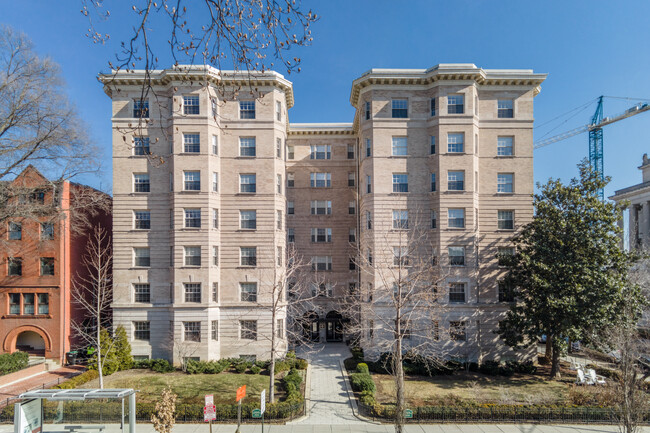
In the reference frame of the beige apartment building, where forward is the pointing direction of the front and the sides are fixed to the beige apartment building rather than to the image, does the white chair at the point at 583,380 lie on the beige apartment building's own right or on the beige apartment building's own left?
on the beige apartment building's own left

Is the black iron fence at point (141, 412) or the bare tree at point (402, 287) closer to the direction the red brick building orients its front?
the black iron fence

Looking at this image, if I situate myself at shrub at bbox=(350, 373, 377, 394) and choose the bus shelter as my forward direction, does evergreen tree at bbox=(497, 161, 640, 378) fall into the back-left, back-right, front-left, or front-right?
back-left

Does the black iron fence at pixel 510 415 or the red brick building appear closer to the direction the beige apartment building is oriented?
the black iron fence

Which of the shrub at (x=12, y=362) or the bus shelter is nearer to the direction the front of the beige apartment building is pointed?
the bus shelter

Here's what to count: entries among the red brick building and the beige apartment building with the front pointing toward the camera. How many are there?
2

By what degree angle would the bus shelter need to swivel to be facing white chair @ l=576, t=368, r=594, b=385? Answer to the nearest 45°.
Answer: approximately 90° to its left

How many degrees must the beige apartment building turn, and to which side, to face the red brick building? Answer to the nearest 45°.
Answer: approximately 90° to its right

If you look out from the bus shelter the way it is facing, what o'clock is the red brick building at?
The red brick building is roughly at 6 o'clock from the bus shelter.

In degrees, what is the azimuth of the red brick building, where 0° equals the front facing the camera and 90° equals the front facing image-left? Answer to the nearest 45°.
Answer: approximately 0°
